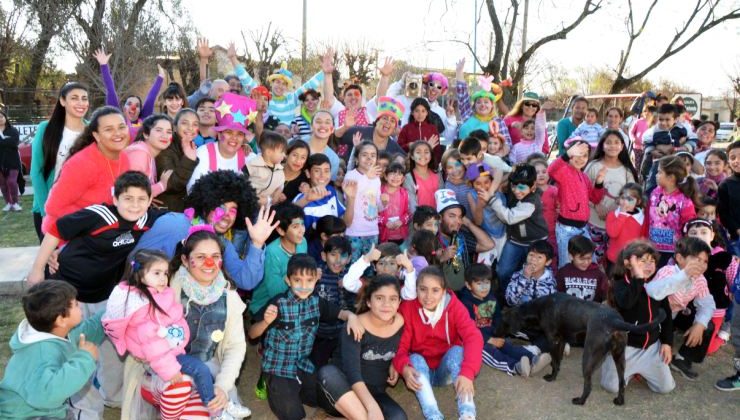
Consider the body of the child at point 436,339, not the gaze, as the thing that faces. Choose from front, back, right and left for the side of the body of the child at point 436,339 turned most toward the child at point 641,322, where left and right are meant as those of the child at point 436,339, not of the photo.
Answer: left

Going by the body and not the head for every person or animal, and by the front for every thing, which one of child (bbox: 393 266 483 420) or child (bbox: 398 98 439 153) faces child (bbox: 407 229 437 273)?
child (bbox: 398 98 439 153)

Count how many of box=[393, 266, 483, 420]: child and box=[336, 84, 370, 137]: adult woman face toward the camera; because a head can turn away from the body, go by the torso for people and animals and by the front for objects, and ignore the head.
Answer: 2

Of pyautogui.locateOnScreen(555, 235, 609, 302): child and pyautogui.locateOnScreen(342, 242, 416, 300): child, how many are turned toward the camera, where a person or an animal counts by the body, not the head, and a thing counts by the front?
2

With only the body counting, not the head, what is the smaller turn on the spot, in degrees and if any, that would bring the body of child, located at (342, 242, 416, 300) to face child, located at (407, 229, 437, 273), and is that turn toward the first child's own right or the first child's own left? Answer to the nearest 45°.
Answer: approximately 135° to the first child's own left

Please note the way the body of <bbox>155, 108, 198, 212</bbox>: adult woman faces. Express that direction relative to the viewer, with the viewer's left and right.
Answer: facing the viewer and to the right of the viewer

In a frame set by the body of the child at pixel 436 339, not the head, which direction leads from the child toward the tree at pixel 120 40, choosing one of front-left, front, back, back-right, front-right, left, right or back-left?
back-right

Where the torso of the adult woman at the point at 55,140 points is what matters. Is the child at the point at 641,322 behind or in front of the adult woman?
in front

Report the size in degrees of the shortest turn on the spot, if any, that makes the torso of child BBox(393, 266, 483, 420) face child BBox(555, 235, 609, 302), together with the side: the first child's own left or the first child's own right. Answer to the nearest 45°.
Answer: approximately 135° to the first child's own left

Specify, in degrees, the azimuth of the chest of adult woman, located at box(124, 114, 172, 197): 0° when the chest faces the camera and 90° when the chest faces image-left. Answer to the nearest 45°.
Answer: approximately 315°
